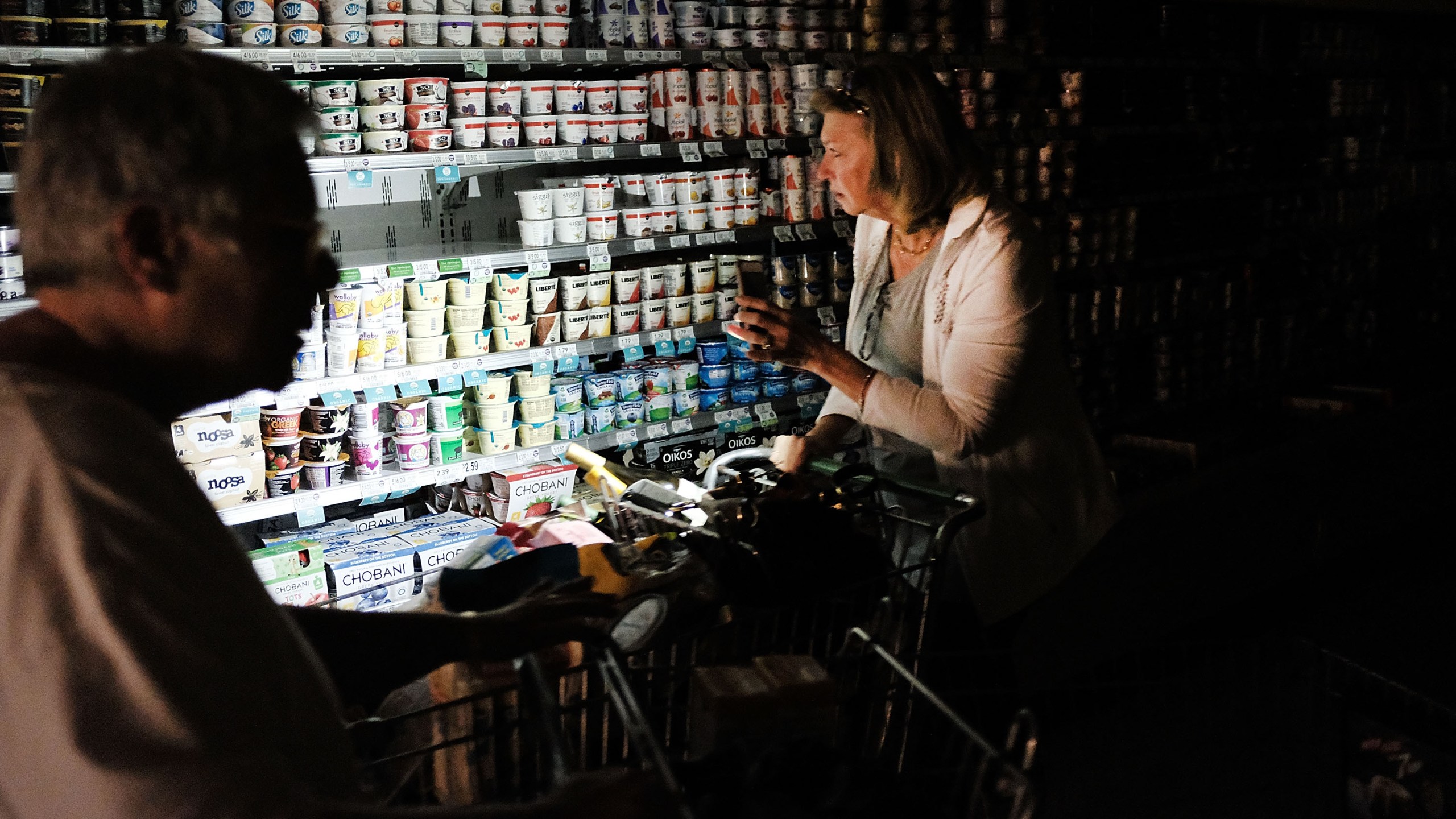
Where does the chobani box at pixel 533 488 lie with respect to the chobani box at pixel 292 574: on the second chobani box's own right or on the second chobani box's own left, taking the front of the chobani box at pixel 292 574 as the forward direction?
on the second chobani box's own left

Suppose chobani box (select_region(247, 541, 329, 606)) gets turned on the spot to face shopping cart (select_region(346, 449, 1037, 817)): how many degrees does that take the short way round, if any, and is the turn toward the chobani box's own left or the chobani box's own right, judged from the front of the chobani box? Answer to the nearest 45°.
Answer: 0° — it already faces it

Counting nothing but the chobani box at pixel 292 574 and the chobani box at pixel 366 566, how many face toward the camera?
2

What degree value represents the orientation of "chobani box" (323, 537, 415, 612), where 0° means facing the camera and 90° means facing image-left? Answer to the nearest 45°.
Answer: approximately 0°

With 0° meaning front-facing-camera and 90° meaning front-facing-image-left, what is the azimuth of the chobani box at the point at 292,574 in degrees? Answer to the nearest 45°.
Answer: approximately 0°

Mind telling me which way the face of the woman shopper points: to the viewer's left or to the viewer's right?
to the viewer's left
